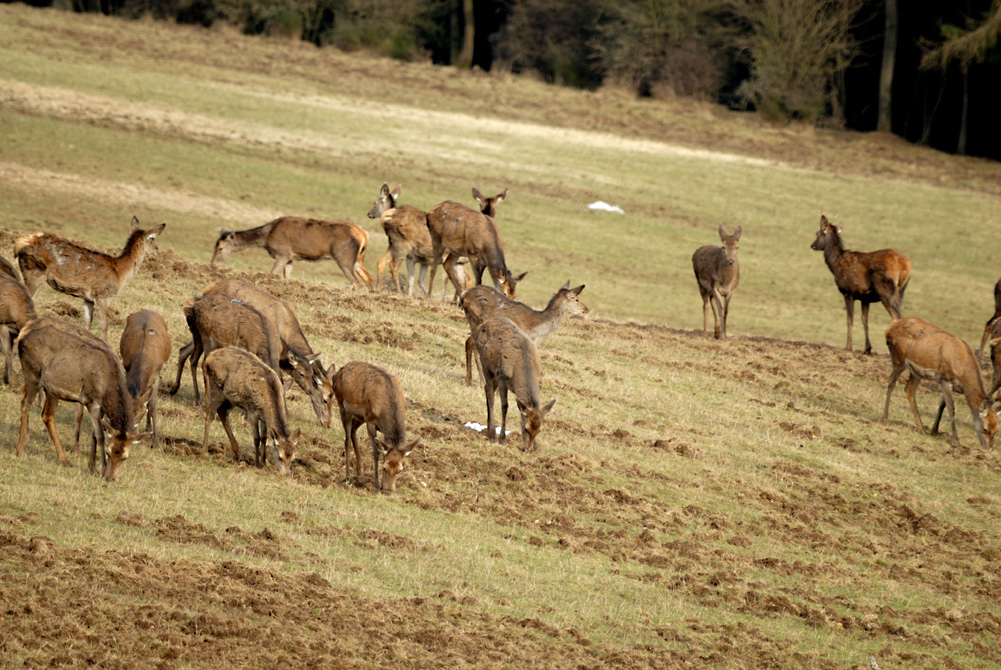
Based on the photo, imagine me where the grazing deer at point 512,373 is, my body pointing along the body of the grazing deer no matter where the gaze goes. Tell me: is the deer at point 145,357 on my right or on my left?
on my right

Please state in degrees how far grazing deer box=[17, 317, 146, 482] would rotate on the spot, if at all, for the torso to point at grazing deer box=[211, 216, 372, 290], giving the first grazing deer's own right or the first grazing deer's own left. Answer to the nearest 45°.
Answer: approximately 135° to the first grazing deer's own left

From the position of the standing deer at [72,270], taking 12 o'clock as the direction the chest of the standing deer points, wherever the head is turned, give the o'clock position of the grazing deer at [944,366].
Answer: The grazing deer is roughly at 12 o'clock from the standing deer.

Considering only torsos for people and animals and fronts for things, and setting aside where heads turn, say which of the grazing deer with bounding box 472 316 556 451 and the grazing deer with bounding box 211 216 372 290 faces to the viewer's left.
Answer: the grazing deer with bounding box 211 216 372 290

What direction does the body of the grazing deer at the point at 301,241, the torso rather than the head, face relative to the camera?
to the viewer's left

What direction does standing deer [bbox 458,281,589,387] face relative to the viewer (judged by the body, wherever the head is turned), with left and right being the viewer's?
facing to the right of the viewer

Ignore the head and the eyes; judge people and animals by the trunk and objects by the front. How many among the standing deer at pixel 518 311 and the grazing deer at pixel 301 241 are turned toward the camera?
0

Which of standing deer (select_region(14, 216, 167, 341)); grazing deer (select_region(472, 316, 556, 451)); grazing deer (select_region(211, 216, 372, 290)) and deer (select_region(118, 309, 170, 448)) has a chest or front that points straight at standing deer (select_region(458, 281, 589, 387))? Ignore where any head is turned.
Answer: standing deer (select_region(14, 216, 167, 341))

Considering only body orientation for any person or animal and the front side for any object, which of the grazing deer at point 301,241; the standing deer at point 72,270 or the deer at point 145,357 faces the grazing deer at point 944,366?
the standing deer

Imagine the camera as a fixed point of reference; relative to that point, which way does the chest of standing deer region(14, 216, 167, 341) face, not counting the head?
to the viewer's right

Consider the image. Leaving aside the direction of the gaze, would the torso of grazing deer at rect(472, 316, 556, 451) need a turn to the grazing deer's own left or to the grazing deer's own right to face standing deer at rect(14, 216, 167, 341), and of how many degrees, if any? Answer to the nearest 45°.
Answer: approximately 135° to the grazing deer's own right

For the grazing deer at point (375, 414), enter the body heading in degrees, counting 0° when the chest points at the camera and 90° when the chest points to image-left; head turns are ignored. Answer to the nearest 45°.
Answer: approximately 315°

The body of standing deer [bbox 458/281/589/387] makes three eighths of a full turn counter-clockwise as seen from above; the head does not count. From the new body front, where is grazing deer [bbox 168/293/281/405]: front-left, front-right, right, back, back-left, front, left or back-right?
left
